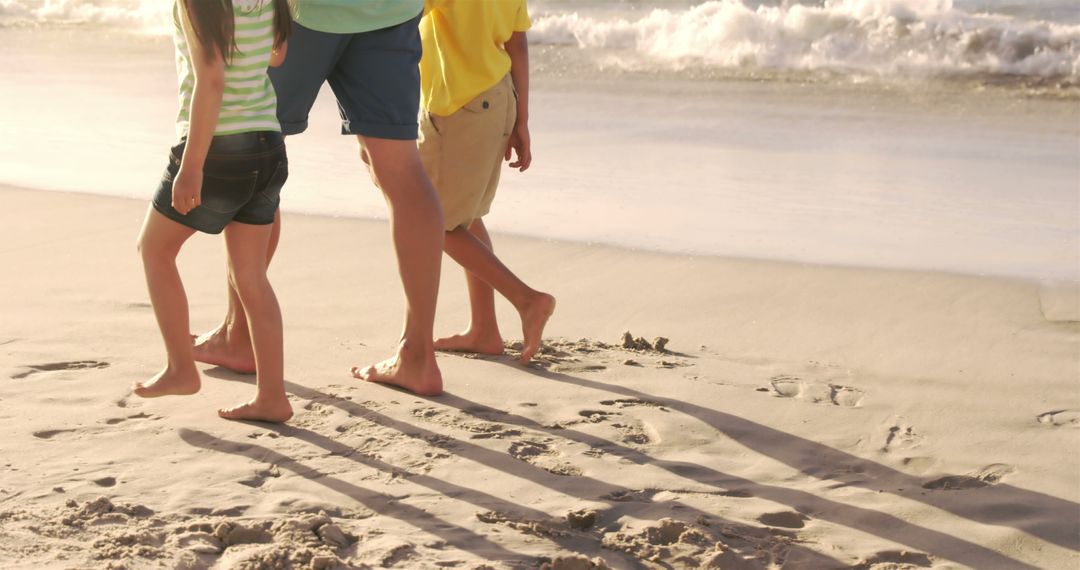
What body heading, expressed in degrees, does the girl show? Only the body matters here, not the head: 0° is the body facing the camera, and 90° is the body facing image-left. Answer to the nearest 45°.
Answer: approximately 135°

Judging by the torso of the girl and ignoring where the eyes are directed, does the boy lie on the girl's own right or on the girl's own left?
on the girl's own right

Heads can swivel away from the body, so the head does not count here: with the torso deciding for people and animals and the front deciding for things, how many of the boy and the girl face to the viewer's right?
0

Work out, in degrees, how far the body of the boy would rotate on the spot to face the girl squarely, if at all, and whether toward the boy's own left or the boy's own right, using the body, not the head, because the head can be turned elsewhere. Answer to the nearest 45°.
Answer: approximately 90° to the boy's own left

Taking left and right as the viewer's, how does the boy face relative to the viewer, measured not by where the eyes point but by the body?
facing away from the viewer and to the left of the viewer
